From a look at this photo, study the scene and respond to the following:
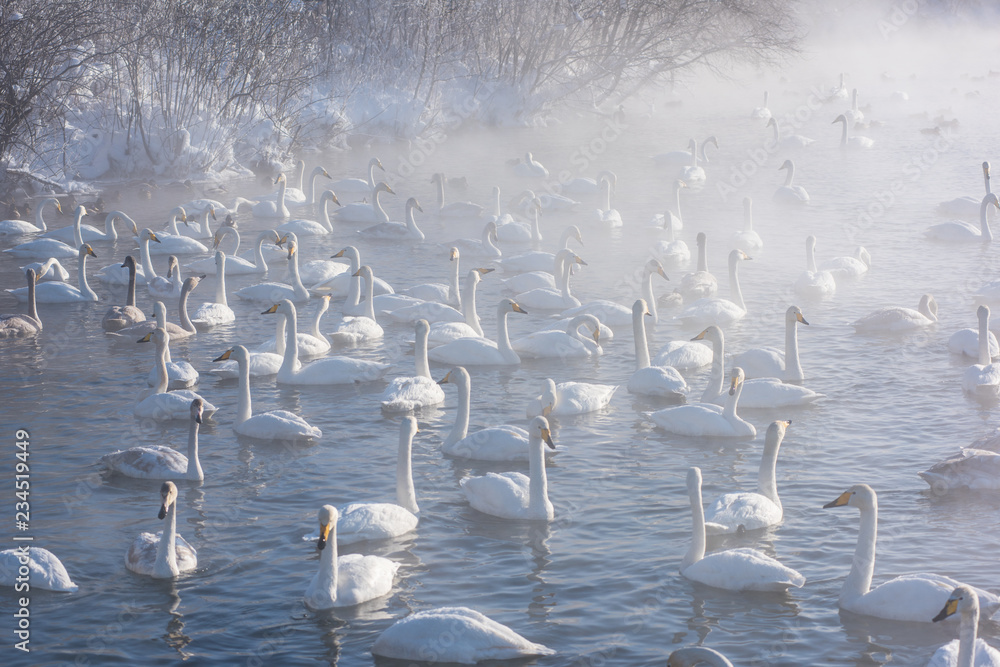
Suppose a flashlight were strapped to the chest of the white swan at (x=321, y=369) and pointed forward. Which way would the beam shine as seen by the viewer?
to the viewer's left

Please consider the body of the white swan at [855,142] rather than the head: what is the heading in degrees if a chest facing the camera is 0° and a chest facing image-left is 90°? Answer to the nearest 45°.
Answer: approximately 90°

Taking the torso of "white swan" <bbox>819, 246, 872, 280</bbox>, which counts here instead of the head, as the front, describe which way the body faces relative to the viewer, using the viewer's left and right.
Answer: facing to the right of the viewer

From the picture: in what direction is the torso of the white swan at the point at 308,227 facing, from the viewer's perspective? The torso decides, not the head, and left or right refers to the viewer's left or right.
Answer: facing to the right of the viewer

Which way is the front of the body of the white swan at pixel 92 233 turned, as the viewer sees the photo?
to the viewer's right

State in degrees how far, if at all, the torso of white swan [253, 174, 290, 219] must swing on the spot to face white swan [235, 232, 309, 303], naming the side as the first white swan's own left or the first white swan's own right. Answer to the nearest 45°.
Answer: approximately 90° to the first white swan's own right

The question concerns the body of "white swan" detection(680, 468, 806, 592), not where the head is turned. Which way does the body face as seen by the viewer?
to the viewer's left

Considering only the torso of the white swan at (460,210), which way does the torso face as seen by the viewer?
to the viewer's left

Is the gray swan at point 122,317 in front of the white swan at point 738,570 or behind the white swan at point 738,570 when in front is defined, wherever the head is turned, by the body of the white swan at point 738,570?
in front

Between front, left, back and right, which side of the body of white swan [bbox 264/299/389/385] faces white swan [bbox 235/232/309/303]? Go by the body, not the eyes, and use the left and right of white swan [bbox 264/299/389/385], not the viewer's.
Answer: right

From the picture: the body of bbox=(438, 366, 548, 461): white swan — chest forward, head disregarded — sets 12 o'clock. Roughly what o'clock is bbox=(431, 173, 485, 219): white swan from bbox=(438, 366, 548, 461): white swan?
bbox=(431, 173, 485, 219): white swan is roughly at 3 o'clock from bbox=(438, 366, 548, 461): white swan.

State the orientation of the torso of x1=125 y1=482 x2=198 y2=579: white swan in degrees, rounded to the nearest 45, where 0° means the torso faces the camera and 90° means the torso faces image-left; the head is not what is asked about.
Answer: approximately 0°

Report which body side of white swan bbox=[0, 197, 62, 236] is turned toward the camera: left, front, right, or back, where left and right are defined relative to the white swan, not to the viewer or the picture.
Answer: right
